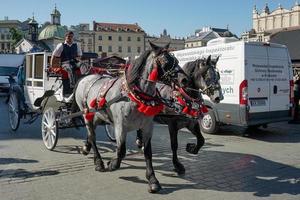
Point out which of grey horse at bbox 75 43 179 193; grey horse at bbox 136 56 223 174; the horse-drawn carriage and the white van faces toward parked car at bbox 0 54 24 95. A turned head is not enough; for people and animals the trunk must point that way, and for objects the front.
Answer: the white van

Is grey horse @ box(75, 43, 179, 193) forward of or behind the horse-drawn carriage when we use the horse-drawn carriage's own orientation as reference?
forward

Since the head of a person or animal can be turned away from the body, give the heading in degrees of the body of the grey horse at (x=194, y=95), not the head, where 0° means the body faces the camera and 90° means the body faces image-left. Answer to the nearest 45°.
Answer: approximately 315°

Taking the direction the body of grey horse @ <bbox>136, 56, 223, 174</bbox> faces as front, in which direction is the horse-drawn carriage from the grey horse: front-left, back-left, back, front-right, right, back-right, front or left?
back

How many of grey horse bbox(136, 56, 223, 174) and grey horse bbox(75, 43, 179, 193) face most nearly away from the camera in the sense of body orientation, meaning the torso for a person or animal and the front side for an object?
0

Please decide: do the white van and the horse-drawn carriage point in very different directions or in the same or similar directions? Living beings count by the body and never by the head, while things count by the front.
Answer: very different directions

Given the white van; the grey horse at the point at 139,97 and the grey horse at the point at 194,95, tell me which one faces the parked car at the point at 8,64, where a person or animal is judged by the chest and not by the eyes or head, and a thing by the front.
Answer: the white van

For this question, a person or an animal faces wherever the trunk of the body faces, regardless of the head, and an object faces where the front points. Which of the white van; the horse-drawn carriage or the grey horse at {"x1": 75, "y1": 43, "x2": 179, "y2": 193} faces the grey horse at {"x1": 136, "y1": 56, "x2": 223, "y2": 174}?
the horse-drawn carriage

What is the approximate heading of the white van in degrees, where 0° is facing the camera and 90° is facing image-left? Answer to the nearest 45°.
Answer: approximately 135°

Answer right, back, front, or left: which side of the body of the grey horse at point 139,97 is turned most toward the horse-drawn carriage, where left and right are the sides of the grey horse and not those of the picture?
back

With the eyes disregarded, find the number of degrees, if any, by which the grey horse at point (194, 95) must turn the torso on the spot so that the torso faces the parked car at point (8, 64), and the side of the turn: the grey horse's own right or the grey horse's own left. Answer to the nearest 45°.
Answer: approximately 180°

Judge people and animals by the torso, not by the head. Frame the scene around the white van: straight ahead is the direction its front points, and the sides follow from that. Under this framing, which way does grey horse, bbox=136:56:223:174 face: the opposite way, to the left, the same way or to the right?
the opposite way

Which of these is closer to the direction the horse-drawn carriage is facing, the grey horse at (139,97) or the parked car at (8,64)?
the grey horse

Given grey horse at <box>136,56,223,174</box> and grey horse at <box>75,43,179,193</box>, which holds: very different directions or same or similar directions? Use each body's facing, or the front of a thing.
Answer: same or similar directions

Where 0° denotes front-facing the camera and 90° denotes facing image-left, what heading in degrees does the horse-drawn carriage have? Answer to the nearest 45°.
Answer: approximately 315°

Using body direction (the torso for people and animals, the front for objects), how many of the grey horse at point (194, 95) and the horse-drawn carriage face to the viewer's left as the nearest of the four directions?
0

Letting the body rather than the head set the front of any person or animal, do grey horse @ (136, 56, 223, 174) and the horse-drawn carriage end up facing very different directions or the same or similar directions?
same or similar directions

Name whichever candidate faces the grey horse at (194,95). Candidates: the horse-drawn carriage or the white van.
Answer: the horse-drawn carriage

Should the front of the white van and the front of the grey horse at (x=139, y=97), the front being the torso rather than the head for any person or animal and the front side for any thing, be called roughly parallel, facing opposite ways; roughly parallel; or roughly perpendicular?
roughly parallel, facing opposite ways

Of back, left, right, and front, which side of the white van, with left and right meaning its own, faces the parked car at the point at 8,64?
front
